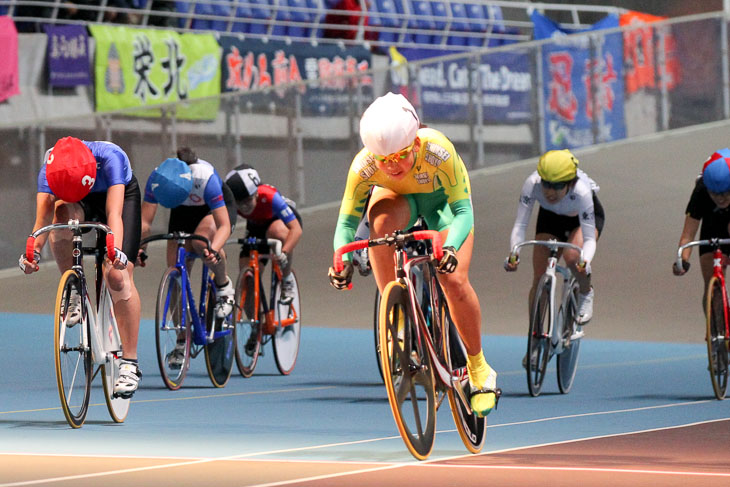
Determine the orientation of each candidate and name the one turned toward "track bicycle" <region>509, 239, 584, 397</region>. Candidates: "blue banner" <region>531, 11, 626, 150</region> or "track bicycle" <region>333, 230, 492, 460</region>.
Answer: the blue banner

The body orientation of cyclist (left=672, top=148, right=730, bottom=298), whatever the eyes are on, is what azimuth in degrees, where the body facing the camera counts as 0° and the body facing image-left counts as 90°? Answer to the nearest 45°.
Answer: approximately 0°

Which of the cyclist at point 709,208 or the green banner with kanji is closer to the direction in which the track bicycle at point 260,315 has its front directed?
the cyclist

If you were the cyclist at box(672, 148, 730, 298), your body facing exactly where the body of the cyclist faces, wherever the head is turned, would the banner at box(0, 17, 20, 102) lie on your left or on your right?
on your right

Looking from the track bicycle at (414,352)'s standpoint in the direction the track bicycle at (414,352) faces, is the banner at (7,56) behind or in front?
behind

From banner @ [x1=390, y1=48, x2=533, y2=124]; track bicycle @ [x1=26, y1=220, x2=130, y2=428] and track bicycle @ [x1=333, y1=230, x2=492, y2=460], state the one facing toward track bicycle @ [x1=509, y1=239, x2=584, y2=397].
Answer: the banner

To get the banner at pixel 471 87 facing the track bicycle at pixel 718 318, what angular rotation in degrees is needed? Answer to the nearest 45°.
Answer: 0° — it already faces it

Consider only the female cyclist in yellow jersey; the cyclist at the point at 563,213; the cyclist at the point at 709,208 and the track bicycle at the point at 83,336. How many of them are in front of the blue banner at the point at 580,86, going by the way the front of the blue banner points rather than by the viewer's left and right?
4

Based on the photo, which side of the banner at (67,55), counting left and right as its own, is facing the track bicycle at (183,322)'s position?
front

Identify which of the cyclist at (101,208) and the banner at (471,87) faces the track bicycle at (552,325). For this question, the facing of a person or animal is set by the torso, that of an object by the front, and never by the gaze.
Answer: the banner
